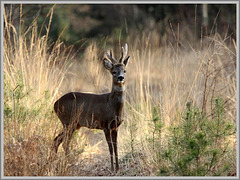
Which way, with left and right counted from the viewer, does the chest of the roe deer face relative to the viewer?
facing the viewer and to the right of the viewer
